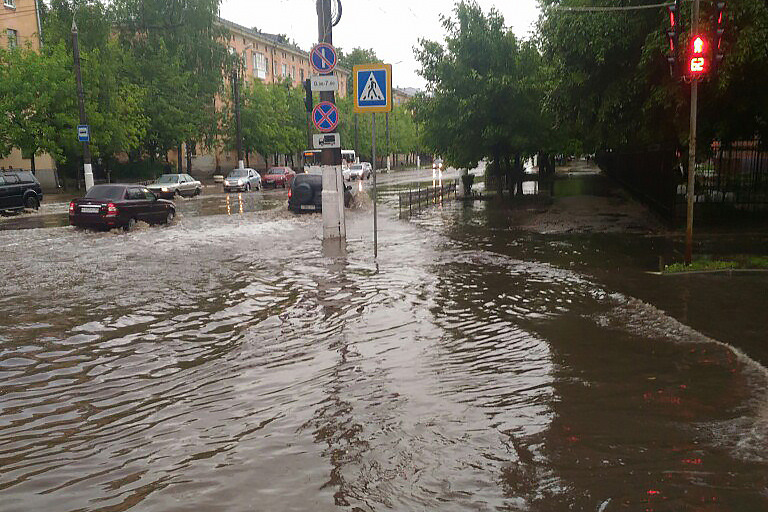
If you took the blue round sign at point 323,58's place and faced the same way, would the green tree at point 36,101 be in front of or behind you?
behind

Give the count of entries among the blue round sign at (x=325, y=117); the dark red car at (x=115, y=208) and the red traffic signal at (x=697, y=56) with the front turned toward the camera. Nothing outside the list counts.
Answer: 2

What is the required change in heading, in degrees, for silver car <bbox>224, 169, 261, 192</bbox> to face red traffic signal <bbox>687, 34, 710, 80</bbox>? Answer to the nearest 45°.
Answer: approximately 45° to its left

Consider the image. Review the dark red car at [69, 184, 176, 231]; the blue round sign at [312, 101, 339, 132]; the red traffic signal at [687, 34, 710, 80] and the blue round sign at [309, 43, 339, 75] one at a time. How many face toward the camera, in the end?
3

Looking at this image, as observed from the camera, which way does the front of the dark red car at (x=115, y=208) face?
facing away from the viewer and to the right of the viewer

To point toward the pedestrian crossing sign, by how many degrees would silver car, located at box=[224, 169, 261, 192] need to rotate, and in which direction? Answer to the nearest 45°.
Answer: approximately 45° to its left

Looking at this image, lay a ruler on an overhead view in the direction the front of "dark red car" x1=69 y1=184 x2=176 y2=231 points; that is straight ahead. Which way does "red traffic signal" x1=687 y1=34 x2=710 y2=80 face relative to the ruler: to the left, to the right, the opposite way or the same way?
the opposite way

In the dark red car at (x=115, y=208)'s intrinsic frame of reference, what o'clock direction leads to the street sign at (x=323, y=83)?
The street sign is roughly at 3 o'clock from the dark red car.

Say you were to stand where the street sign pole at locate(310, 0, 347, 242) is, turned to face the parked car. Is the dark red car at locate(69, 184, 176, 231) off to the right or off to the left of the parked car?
left
